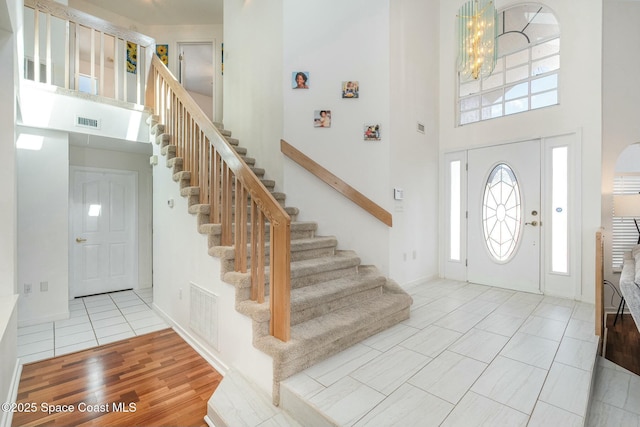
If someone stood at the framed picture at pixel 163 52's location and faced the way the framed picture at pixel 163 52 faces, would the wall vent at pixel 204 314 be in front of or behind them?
in front

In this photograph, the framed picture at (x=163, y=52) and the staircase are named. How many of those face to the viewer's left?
0

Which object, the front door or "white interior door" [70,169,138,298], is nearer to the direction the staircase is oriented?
the front door

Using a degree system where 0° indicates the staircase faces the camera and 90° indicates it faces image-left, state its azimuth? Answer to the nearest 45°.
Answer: approximately 315°

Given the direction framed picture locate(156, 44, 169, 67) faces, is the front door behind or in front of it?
in front

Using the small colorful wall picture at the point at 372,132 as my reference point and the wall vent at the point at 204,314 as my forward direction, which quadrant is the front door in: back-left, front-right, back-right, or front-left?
back-left

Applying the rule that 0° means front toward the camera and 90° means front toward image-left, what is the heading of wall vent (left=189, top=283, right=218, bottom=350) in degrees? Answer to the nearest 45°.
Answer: approximately 45°

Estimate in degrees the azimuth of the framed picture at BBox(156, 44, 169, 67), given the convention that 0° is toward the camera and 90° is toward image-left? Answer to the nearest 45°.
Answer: approximately 0°

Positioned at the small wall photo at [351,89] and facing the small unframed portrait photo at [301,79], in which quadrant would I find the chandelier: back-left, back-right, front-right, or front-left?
back-left

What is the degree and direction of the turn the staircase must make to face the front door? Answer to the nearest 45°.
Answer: approximately 90° to its left

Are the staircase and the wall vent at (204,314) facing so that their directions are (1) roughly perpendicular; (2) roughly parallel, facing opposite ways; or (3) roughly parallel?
roughly perpendicular

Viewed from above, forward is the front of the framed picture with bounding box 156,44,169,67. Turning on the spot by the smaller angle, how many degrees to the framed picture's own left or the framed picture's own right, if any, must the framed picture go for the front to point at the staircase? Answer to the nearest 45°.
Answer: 0° — it already faces it
